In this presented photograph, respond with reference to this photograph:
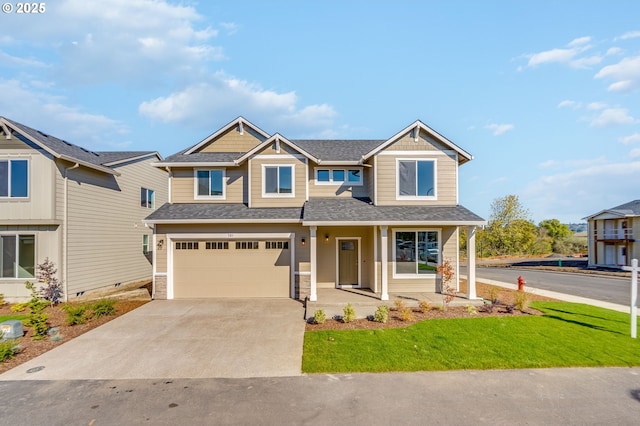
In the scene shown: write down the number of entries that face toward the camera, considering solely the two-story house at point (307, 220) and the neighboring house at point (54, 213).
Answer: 2

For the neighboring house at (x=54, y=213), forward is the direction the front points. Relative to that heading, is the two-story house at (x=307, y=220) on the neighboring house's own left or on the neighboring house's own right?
on the neighboring house's own left

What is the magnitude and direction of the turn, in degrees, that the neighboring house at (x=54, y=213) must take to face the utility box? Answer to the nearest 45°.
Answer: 0° — it already faces it

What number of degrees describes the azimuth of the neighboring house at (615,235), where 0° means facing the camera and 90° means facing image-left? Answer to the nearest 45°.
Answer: approximately 45°

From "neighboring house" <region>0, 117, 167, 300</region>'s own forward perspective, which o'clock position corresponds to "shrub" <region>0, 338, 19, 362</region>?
The shrub is roughly at 12 o'clock from the neighboring house.

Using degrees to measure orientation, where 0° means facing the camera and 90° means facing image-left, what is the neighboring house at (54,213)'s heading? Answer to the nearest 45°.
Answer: approximately 0°

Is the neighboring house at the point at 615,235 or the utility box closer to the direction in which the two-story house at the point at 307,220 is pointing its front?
the utility box
